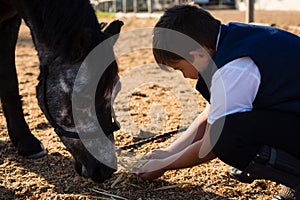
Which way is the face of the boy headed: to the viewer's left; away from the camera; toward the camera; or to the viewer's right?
to the viewer's left

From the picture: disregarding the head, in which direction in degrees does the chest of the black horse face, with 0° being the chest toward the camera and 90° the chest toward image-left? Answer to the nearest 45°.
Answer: approximately 270°

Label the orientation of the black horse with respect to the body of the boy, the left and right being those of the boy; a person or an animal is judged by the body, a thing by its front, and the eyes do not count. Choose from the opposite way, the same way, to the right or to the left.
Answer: the opposite way

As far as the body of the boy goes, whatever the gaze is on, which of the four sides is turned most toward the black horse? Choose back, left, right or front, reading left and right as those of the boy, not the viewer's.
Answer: front

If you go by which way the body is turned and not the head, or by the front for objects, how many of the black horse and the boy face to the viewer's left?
1

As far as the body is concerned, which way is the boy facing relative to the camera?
to the viewer's left

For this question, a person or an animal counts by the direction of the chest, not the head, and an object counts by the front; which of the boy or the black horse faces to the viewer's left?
the boy
